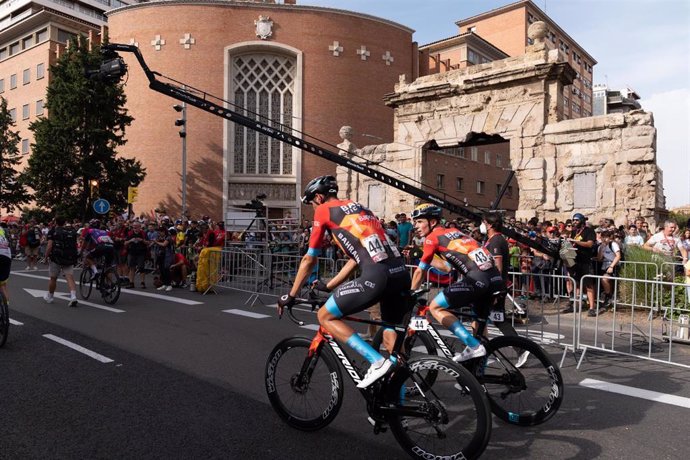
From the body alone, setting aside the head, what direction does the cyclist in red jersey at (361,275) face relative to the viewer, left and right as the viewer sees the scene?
facing away from the viewer and to the left of the viewer

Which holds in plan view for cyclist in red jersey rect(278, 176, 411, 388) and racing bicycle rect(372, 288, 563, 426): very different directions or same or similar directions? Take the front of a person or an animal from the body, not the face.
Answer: same or similar directions

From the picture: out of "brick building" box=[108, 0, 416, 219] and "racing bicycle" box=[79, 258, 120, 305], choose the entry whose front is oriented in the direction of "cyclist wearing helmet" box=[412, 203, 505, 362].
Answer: the brick building

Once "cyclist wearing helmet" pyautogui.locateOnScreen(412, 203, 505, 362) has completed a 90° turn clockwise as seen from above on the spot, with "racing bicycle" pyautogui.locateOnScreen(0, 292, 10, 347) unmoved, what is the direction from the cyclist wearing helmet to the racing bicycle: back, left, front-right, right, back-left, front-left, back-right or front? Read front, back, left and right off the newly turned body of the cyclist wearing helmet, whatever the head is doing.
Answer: back-left

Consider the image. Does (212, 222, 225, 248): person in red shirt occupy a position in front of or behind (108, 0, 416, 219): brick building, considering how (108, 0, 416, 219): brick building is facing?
in front

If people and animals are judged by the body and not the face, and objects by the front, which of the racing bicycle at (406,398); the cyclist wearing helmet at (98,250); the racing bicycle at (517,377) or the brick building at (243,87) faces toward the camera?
the brick building

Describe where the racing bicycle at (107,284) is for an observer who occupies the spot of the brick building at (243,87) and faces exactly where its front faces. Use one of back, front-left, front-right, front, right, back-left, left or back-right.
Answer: front

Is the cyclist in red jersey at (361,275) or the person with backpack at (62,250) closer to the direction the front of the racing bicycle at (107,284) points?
the person with backpack

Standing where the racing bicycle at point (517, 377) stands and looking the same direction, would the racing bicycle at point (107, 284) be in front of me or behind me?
in front

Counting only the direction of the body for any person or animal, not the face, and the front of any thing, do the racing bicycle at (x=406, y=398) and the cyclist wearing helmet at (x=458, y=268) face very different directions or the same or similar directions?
same or similar directions

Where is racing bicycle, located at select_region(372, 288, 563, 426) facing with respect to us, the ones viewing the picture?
facing away from the viewer and to the left of the viewer

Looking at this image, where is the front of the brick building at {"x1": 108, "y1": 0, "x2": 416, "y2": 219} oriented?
toward the camera

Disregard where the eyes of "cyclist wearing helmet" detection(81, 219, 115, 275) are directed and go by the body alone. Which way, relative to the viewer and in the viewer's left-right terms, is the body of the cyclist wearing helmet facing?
facing away from the viewer and to the left of the viewer

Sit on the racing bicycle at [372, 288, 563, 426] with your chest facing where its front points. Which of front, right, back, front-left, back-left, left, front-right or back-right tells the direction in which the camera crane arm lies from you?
front
